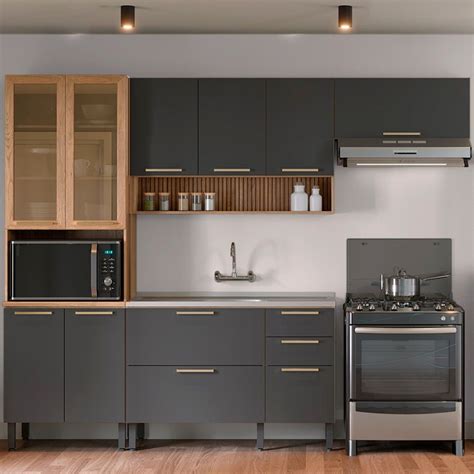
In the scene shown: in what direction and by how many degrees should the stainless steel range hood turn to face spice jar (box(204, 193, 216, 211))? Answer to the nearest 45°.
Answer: approximately 90° to its right

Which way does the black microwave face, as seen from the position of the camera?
facing the viewer

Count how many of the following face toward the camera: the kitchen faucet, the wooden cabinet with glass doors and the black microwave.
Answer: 3

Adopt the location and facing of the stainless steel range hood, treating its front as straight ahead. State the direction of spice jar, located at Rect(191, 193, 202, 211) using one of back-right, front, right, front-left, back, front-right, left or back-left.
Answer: right

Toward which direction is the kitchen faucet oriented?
toward the camera

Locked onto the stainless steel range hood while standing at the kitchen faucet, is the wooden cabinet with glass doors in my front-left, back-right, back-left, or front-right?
back-right

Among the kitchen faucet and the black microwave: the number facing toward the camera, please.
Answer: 2
